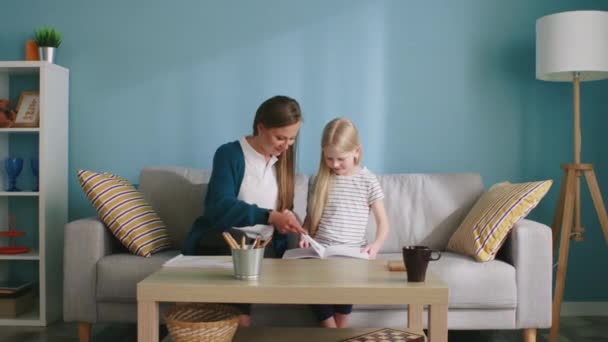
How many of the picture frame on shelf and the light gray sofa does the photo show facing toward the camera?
2

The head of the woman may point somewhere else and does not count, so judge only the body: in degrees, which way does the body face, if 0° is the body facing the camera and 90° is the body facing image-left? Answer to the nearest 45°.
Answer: approximately 315°

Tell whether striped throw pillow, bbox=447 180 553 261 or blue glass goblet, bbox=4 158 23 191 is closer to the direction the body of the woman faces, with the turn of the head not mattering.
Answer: the striped throw pillow

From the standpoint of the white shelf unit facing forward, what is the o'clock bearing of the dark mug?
The dark mug is roughly at 11 o'clock from the white shelf unit.

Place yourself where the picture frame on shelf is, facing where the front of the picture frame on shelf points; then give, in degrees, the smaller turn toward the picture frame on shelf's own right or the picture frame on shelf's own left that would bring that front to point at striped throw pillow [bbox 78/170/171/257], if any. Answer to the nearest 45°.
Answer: approximately 45° to the picture frame on shelf's own left

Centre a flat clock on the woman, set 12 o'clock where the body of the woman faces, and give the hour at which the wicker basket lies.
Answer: The wicker basket is roughly at 2 o'clock from the woman.

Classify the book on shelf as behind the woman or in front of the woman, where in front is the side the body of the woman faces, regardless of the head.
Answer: behind

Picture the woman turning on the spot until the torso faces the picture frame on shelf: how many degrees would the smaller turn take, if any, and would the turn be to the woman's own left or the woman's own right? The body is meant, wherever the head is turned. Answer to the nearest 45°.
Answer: approximately 180°

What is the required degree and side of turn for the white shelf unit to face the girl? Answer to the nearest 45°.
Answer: approximately 45° to its left
